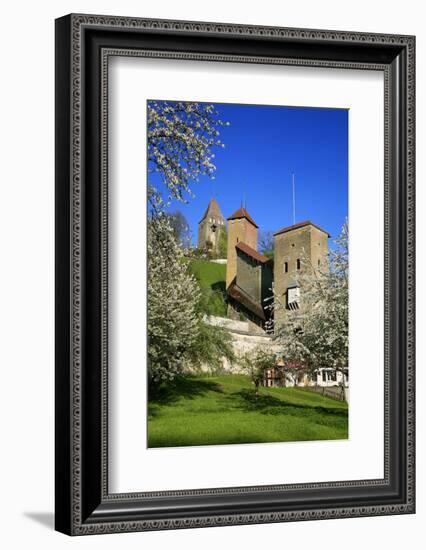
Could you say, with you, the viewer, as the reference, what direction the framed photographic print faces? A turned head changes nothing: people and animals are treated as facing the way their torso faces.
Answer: facing the viewer and to the right of the viewer
